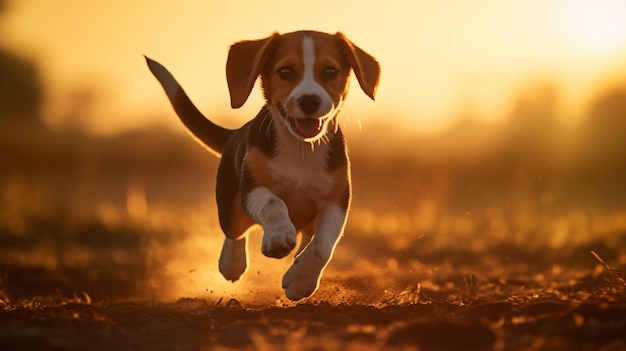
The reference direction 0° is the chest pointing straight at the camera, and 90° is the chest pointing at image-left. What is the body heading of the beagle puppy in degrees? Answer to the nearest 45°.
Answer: approximately 315°
